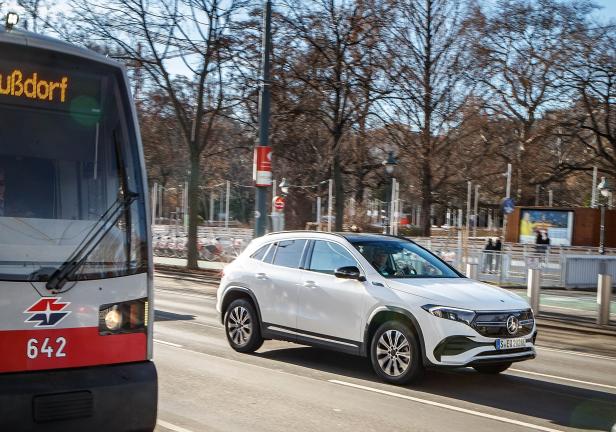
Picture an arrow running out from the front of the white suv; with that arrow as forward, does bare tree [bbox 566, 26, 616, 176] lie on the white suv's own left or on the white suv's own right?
on the white suv's own left

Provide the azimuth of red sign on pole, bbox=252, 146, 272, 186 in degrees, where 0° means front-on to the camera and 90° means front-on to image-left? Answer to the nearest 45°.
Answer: approximately 0°

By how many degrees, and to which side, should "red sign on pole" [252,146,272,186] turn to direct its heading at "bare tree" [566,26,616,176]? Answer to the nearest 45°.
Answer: approximately 135° to its left

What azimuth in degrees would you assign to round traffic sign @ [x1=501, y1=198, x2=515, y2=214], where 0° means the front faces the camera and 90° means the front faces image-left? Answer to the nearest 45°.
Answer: approximately 0°

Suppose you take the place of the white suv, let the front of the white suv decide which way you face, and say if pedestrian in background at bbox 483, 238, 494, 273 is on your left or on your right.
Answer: on your left

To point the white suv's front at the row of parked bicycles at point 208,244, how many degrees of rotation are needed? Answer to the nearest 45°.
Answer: approximately 135° to its left

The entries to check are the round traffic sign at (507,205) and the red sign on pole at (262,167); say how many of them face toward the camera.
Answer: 2

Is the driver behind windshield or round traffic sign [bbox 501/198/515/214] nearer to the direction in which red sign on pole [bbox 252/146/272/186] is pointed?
the driver behind windshield

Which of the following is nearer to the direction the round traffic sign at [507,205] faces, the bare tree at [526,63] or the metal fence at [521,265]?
the metal fence
